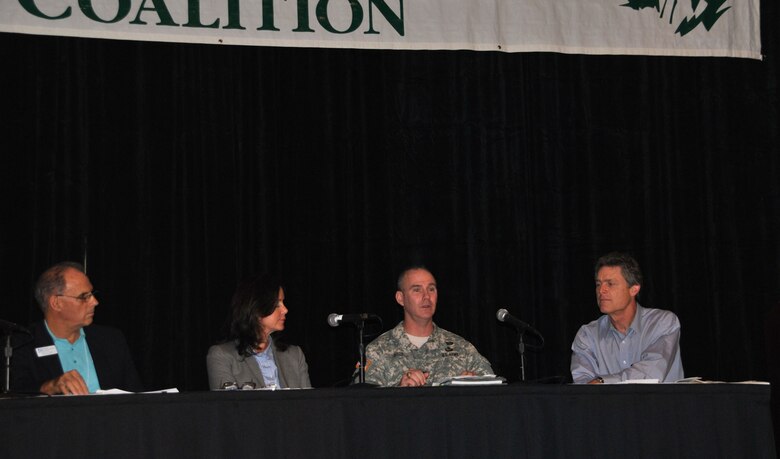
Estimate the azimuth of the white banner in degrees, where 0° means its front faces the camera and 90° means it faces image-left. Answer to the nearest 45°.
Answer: approximately 0°

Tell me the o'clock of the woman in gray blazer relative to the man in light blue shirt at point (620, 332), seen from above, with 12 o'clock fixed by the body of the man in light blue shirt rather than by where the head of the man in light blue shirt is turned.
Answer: The woman in gray blazer is roughly at 1 o'clock from the man in light blue shirt.

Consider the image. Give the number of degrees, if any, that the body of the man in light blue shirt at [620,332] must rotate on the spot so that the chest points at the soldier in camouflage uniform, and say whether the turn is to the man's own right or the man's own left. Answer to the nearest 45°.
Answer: approximately 45° to the man's own right

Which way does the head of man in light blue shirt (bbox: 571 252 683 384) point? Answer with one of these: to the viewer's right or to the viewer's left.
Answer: to the viewer's left

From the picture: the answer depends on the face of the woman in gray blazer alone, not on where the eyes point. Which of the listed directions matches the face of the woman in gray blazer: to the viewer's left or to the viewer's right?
to the viewer's right

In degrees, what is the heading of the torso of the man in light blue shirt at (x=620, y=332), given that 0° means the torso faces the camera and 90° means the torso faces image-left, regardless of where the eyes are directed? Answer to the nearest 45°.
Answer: approximately 45°
